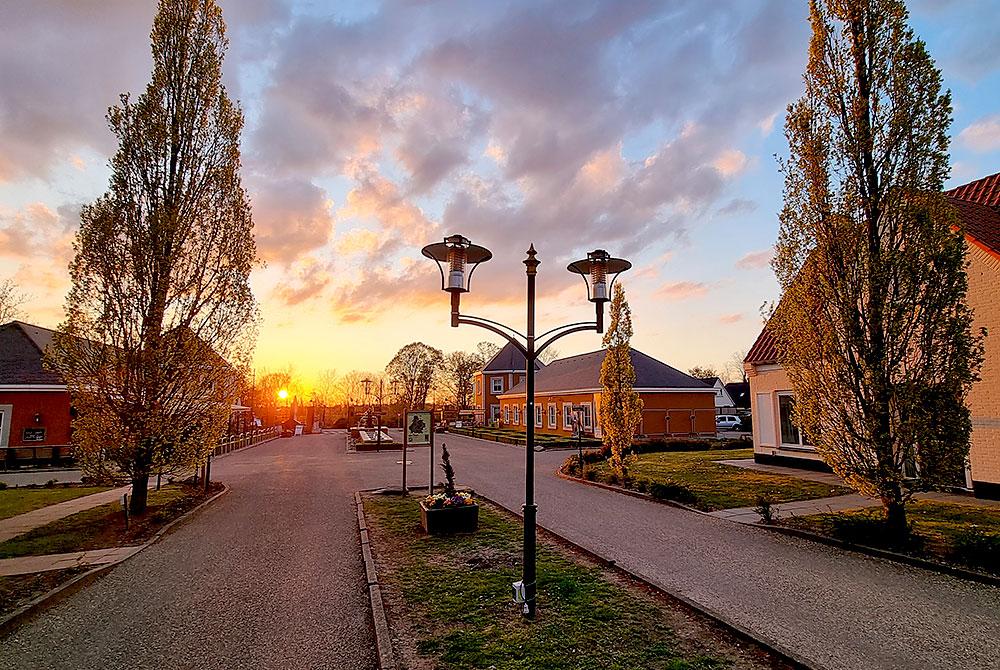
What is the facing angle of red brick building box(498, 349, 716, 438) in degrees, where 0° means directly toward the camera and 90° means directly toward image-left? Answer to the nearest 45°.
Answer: approximately 45°

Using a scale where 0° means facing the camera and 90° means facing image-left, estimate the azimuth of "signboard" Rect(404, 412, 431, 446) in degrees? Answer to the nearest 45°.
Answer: approximately 0°

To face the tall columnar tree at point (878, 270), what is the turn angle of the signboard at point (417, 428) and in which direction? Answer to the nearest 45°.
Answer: approximately 45° to its left

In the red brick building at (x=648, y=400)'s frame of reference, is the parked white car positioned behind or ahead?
behind

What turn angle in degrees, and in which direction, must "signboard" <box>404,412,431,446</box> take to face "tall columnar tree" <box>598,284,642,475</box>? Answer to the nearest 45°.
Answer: approximately 90° to its left

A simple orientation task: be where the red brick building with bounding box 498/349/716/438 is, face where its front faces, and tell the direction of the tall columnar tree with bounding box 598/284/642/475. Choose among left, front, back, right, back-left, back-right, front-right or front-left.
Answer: front-left

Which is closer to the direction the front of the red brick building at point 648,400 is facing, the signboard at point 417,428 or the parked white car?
the signboard

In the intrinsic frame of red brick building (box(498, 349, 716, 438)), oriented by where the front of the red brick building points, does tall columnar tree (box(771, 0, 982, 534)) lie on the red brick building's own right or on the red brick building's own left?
on the red brick building's own left

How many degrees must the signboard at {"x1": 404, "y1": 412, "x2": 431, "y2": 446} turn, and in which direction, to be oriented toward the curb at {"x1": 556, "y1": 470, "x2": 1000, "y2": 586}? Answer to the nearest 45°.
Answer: approximately 45° to its left

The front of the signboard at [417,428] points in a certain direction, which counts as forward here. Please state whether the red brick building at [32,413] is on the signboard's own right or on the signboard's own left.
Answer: on the signboard's own right

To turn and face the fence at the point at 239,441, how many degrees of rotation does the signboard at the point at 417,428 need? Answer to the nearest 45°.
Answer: approximately 135° to its right
